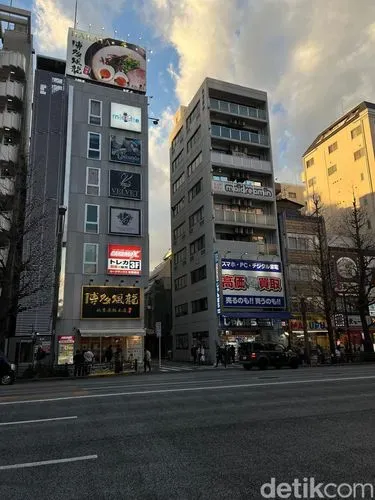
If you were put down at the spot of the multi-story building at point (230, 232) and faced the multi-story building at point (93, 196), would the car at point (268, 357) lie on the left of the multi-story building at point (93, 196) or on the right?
left

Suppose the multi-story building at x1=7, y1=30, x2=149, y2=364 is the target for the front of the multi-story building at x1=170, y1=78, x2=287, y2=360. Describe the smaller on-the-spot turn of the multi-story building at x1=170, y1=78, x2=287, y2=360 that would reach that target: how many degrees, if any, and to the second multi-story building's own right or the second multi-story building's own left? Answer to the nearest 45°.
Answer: approximately 90° to the second multi-story building's own right

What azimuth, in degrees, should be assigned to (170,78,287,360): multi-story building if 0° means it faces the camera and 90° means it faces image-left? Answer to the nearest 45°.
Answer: approximately 315°

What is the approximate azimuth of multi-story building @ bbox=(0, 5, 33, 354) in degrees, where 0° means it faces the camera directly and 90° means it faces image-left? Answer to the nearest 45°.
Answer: approximately 315°

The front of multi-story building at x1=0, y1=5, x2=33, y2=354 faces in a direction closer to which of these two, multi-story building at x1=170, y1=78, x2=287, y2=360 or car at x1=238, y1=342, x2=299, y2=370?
the car
